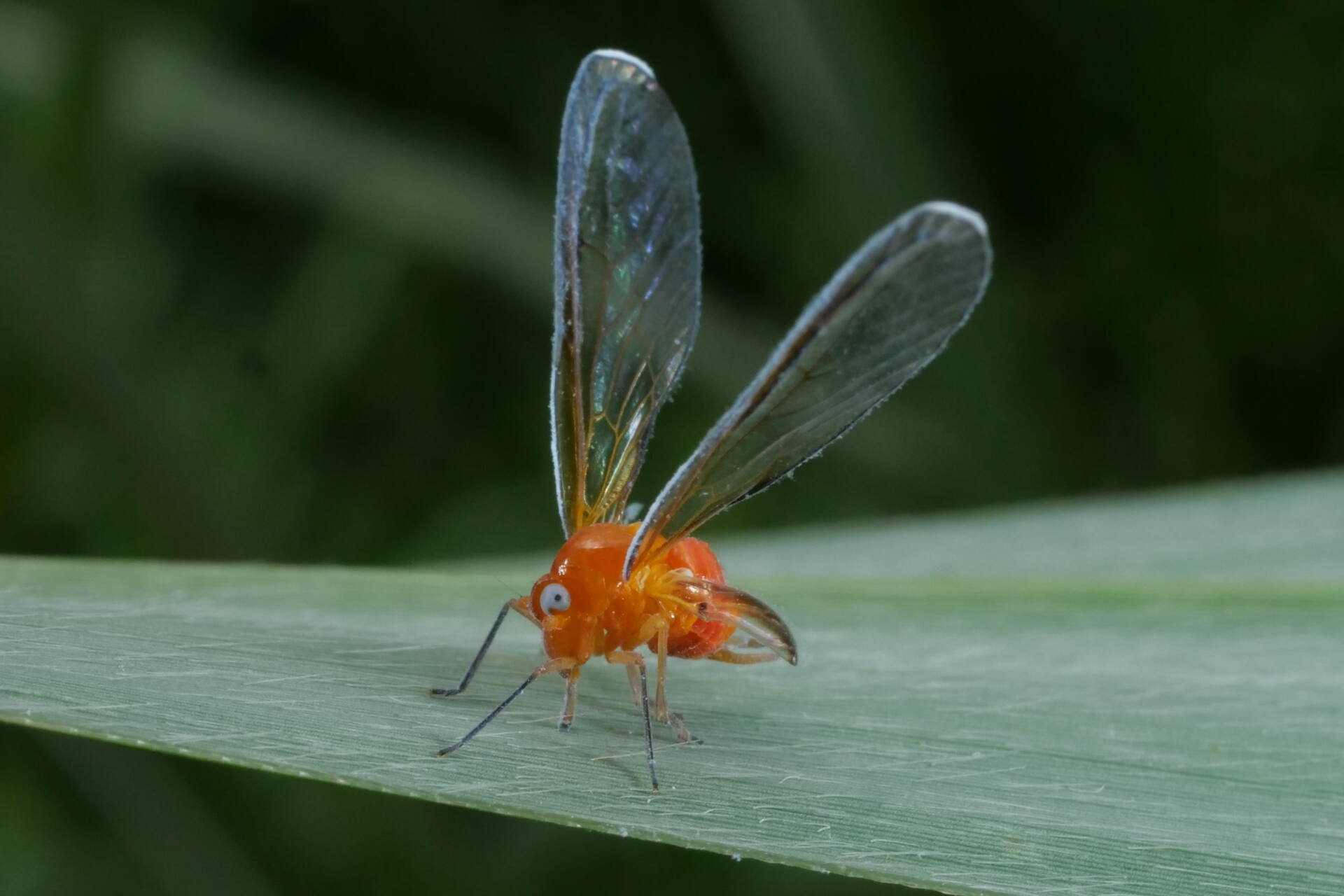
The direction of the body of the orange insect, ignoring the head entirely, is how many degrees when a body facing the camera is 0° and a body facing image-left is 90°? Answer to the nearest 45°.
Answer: approximately 45°
